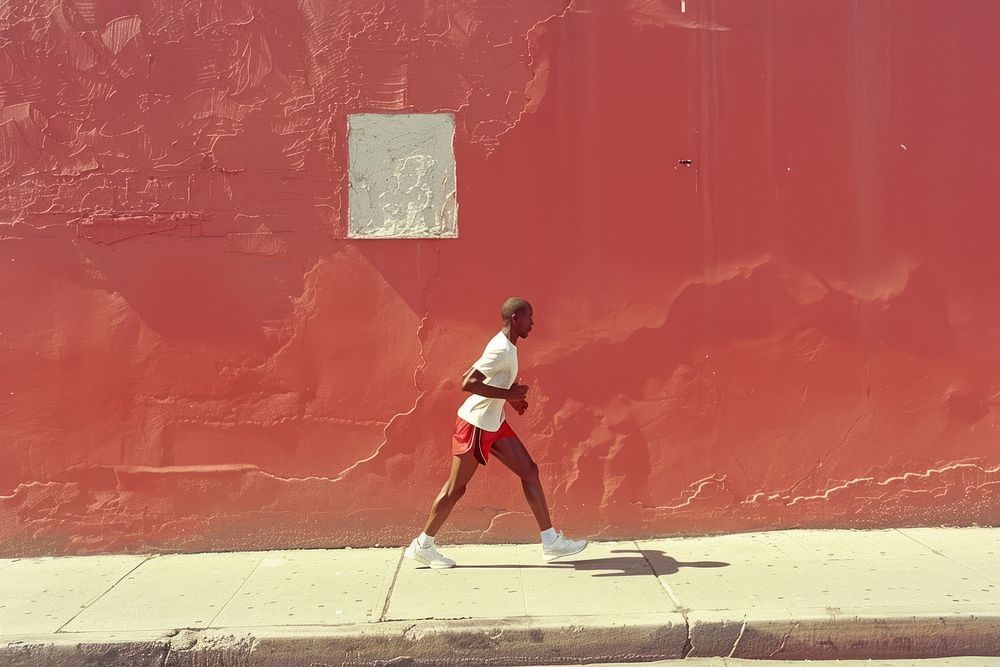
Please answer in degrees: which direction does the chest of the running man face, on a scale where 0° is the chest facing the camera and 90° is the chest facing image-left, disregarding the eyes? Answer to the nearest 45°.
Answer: approximately 270°

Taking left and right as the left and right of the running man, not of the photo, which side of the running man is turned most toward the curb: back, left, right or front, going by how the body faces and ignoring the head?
right

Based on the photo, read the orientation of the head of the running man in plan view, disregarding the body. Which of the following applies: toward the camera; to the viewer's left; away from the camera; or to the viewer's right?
to the viewer's right
